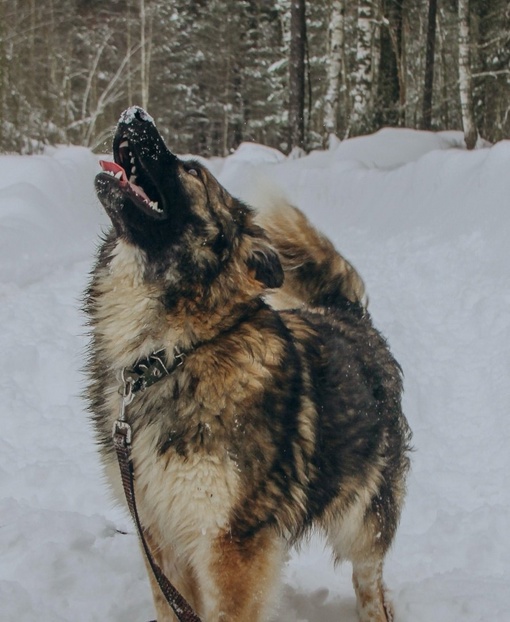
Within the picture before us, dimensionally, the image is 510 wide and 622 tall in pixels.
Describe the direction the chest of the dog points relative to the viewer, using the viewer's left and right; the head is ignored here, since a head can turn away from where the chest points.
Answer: facing the viewer and to the left of the viewer
